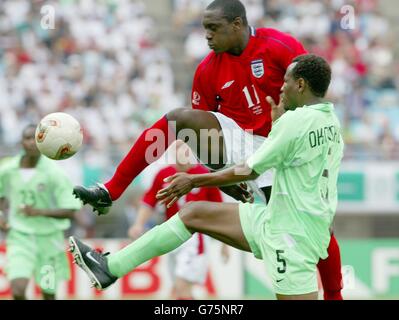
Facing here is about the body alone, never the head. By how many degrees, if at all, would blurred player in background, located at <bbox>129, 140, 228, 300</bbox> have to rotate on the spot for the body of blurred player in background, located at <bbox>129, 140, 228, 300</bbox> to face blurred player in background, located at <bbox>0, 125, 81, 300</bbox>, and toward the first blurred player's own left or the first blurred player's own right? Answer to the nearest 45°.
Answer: approximately 45° to the first blurred player's own right

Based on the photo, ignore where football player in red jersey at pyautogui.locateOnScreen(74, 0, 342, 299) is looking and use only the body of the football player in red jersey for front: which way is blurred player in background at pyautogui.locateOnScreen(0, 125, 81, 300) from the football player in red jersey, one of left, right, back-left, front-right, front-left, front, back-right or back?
right

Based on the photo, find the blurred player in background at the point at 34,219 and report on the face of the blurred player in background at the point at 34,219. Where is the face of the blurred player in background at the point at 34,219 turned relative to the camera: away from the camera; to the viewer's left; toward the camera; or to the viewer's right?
toward the camera

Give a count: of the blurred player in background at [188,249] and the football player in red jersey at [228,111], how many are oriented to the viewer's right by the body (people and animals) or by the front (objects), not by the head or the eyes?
0

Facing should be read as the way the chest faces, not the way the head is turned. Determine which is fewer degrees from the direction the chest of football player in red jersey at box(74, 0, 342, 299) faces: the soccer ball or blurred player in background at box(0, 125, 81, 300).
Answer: the soccer ball

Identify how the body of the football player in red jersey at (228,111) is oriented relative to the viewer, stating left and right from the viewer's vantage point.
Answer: facing the viewer and to the left of the viewer

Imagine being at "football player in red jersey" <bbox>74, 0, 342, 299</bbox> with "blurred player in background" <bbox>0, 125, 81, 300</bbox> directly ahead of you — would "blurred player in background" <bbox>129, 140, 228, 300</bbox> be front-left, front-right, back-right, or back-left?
front-right

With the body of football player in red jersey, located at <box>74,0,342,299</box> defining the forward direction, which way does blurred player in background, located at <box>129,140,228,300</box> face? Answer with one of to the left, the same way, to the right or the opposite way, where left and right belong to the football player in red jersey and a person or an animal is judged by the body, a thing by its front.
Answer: the same way

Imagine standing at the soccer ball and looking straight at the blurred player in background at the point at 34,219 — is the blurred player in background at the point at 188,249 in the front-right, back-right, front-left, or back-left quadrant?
front-right

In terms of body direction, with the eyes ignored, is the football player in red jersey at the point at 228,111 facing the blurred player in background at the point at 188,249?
no

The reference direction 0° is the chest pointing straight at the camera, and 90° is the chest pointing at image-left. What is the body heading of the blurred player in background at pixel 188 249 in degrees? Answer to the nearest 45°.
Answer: approximately 45°

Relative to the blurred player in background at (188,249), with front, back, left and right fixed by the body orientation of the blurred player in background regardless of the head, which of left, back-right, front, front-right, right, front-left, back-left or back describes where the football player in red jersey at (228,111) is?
front-left
